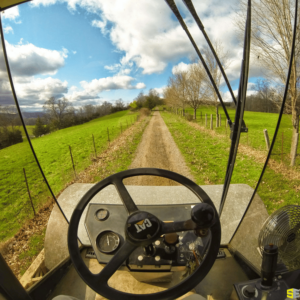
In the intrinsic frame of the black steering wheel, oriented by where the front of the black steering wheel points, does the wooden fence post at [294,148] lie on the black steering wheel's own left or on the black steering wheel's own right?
on the black steering wheel's own left

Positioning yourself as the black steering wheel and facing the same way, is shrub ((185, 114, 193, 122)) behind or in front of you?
behind

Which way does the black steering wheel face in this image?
toward the camera

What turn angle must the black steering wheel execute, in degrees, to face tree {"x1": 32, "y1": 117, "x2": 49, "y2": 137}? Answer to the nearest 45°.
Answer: approximately 135° to its right

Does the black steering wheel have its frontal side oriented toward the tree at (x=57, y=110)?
no

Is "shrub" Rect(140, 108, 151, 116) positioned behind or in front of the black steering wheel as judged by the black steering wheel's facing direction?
behind
